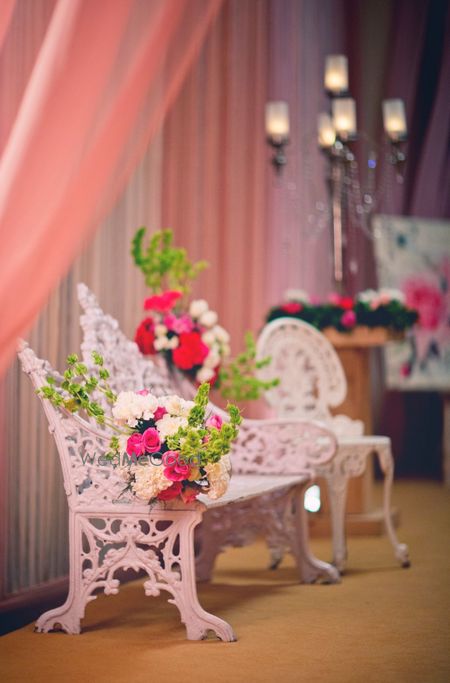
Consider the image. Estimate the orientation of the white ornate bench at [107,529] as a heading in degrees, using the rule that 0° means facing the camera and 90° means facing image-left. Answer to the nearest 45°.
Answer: approximately 315°

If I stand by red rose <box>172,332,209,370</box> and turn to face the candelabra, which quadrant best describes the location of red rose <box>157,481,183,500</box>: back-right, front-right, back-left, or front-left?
back-right
